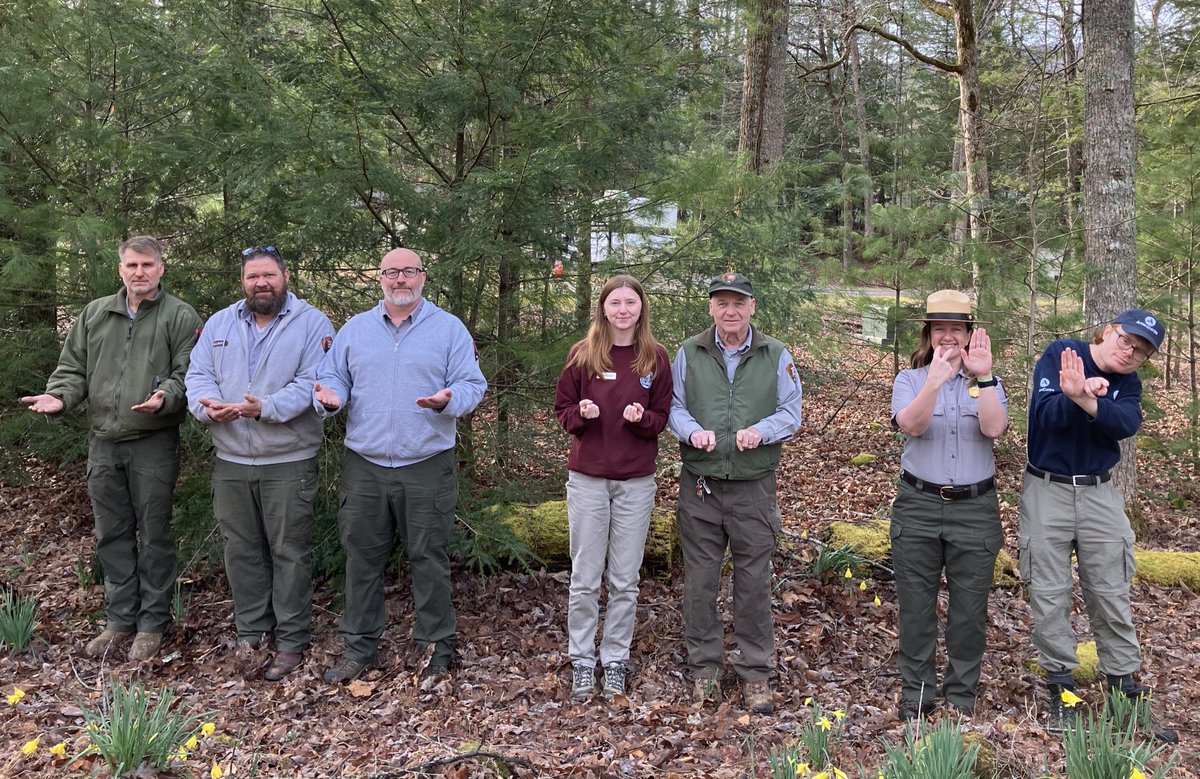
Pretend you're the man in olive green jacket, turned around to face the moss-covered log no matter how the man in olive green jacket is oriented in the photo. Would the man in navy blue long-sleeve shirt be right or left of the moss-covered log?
right

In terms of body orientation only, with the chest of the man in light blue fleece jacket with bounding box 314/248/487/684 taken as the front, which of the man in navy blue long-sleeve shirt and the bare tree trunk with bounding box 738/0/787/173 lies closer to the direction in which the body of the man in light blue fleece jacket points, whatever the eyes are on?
the man in navy blue long-sleeve shirt

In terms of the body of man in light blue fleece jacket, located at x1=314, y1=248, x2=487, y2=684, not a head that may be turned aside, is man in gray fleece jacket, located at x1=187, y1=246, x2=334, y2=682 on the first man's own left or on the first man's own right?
on the first man's own right

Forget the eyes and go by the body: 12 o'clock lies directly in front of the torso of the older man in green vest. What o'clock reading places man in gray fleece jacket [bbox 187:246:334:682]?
The man in gray fleece jacket is roughly at 3 o'clock from the older man in green vest.

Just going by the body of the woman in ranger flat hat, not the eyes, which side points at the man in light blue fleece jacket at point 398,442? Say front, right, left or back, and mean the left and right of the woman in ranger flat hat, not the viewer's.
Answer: right

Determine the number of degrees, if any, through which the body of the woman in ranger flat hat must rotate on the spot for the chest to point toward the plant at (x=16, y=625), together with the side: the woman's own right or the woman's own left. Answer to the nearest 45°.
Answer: approximately 90° to the woman's own right
